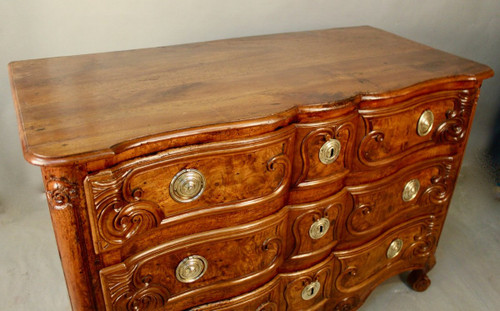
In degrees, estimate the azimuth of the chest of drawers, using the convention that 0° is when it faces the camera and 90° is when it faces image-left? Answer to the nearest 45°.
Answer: approximately 315°
